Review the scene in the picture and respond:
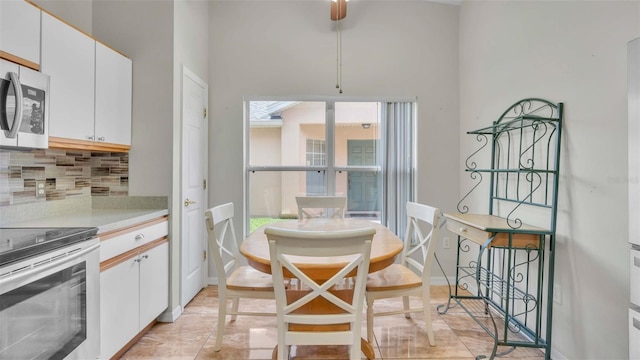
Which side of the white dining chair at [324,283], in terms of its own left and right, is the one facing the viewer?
back

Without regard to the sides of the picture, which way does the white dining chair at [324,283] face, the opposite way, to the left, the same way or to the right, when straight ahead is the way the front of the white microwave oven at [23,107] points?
to the left

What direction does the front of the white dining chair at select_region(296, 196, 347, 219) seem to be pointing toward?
toward the camera

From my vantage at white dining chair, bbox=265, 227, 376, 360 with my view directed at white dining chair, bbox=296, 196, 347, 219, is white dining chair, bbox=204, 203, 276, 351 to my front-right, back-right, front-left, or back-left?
front-left

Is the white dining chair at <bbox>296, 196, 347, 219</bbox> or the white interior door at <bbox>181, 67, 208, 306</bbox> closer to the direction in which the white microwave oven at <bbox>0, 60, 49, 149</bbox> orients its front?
the white dining chair

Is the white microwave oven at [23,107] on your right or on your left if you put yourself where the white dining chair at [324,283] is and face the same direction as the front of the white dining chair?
on your left

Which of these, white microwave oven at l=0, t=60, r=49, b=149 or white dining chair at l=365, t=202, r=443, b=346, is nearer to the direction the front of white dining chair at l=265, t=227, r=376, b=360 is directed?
the white dining chair

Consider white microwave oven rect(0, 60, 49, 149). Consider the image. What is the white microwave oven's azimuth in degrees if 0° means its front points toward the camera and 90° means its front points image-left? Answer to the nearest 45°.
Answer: approximately 315°

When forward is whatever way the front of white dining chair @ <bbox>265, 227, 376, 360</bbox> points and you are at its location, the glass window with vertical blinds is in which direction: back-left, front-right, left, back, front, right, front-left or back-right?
front

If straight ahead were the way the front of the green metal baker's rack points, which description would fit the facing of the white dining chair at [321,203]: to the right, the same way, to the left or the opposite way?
to the left

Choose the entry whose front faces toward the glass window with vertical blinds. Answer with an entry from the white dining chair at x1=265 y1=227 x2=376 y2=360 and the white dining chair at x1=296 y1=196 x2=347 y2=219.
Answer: the white dining chair at x1=265 y1=227 x2=376 y2=360

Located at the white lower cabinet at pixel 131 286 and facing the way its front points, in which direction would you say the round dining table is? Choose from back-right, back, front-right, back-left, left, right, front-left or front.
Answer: front

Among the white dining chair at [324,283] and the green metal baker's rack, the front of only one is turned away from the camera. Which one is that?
the white dining chair

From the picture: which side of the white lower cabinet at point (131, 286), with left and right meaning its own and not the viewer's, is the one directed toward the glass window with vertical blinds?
left

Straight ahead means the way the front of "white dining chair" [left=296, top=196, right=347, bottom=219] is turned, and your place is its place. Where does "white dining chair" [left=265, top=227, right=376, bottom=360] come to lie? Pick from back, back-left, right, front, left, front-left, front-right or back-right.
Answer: front

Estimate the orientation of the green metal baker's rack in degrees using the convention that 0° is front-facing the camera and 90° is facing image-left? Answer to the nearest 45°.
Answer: approximately 45°

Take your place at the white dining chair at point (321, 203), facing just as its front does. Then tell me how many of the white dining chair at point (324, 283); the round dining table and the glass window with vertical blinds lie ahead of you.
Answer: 2

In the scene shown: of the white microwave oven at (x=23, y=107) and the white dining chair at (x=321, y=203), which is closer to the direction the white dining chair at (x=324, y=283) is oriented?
the white dining chair

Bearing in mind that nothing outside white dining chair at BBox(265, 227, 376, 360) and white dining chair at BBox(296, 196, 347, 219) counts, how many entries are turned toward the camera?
1

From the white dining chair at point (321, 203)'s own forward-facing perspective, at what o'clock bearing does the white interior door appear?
The white interior door is roughly at 3 o'clock from the white dining chair.

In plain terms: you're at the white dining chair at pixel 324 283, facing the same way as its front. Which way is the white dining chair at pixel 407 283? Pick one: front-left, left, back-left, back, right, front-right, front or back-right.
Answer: front-right

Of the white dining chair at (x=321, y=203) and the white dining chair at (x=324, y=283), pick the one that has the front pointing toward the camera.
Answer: the white dining chair at (x=321, y=203)

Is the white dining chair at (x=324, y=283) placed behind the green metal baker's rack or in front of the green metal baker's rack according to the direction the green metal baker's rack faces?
in front

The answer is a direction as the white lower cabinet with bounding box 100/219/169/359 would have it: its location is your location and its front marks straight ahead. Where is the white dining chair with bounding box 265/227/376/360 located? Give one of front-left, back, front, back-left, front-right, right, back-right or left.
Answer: front
